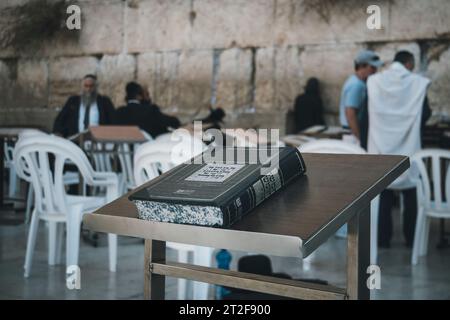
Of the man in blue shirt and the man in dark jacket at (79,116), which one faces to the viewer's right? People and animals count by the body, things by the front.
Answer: the man in blue shirt

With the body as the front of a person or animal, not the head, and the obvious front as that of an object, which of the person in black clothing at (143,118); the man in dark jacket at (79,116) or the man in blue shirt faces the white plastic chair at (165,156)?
the man in dark jacket

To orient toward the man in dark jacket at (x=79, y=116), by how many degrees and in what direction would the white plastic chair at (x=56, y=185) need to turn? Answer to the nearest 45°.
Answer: approximately 45° to its left

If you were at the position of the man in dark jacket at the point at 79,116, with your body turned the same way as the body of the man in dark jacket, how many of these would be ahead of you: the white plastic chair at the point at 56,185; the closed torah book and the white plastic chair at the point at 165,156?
3

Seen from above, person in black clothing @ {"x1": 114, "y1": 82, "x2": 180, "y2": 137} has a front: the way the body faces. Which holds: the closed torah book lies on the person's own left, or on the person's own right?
on the person's own right

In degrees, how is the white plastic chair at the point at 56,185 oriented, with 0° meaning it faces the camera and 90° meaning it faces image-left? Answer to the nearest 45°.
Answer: approximately 225°

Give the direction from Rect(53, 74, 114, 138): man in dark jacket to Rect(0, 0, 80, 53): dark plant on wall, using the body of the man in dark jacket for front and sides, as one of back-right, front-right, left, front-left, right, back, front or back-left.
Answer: back

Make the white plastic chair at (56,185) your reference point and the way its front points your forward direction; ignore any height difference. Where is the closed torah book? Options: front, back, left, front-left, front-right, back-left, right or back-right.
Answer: back-right

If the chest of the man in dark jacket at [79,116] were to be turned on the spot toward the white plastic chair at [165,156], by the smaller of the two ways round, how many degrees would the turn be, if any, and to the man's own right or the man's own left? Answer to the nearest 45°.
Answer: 0° — they already face it

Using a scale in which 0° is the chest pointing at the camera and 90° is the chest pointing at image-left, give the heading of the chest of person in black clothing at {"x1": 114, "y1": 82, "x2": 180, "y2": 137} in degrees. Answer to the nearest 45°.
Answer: approximately 225°

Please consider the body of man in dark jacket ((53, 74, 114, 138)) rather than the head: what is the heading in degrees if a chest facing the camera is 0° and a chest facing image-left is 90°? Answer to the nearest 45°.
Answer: approximately 0°

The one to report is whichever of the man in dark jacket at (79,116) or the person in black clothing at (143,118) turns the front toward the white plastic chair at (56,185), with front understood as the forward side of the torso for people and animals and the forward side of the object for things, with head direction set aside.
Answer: the man in dark jacket

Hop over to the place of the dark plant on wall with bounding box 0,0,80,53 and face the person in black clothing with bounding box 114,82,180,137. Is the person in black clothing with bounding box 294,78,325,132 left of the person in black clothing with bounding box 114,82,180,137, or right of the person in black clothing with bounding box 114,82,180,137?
left
